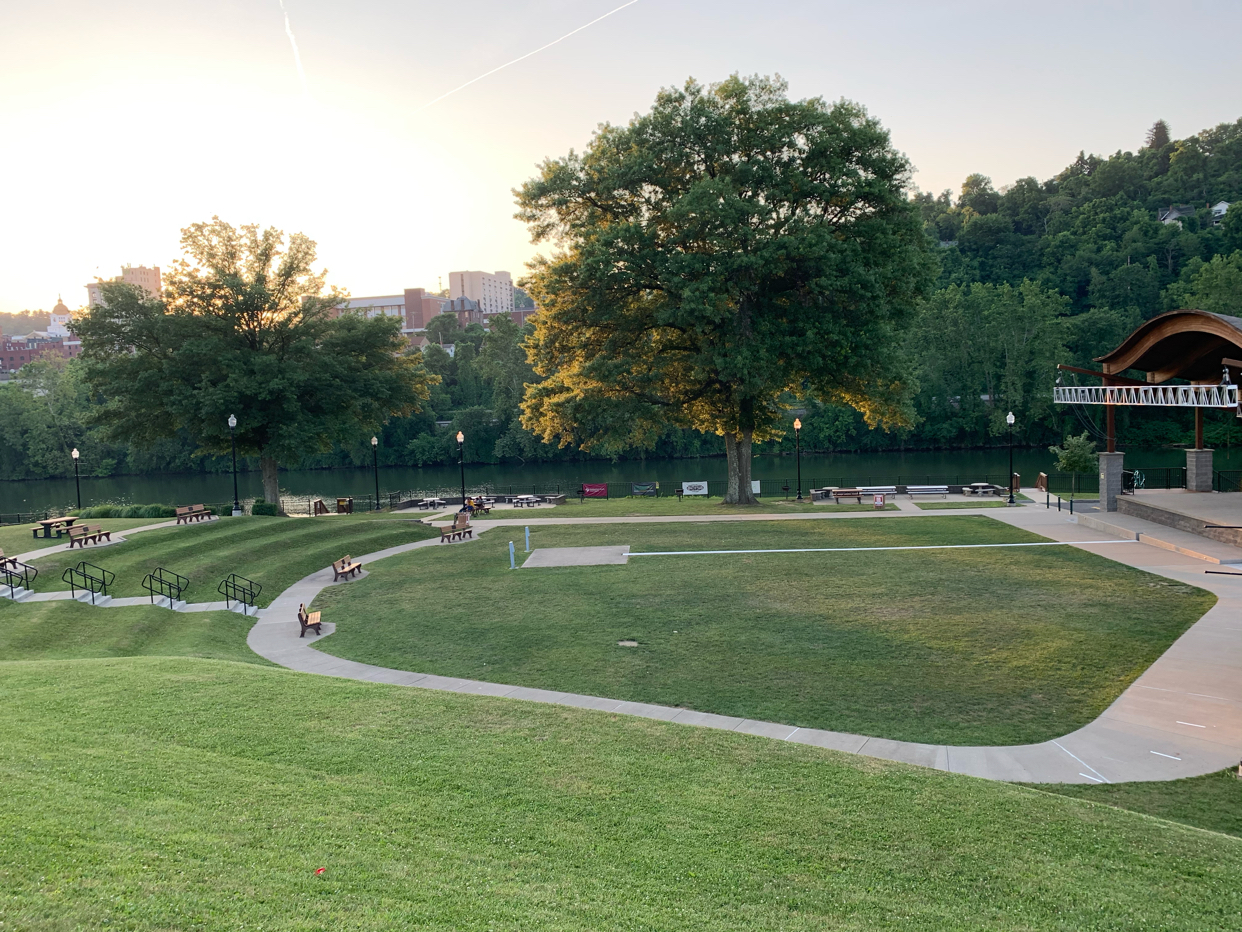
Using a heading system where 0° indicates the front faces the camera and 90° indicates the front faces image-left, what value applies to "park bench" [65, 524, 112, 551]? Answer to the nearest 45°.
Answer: approximately 315°

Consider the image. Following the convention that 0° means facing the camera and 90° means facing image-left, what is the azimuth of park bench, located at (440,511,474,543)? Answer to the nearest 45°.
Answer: approximately 315°

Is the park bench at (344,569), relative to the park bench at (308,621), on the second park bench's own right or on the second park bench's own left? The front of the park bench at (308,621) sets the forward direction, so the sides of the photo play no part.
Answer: on the second park bench's own left

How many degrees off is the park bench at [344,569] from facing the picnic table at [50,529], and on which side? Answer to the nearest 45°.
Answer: approximately 180°

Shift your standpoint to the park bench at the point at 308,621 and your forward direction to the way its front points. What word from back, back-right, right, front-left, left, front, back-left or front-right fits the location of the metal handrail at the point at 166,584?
back-left

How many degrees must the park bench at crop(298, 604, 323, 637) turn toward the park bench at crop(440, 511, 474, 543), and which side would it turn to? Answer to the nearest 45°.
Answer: approximately 45° to its left

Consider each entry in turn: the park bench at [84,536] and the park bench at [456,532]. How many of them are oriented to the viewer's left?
0

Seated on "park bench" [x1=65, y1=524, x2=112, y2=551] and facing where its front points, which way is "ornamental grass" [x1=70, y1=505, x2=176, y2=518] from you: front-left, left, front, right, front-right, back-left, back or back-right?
back-left

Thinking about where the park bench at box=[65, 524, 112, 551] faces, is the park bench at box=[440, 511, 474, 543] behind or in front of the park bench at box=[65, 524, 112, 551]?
in front

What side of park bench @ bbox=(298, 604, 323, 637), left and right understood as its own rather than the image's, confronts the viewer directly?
right

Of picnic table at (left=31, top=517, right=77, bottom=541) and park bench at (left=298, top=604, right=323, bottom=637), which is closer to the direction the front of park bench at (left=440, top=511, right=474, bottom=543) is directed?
the park bench

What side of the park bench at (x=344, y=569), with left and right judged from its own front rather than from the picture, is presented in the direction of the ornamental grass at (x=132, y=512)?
back

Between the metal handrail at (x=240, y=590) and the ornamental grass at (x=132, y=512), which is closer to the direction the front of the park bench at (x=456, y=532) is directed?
the metal handrail

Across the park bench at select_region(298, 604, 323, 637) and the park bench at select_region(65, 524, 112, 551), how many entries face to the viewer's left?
0

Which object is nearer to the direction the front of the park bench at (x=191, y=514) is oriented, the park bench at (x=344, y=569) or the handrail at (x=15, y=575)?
the park bench

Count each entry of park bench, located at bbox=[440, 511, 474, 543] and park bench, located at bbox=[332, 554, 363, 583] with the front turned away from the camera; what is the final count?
0
